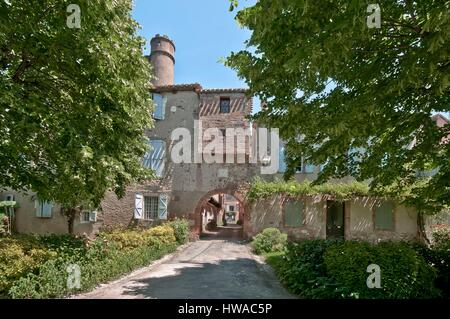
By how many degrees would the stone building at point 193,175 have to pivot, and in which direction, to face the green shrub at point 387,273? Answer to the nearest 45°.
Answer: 0° — it already faces it

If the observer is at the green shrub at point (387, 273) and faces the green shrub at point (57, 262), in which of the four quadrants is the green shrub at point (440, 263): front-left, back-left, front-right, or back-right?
back-right

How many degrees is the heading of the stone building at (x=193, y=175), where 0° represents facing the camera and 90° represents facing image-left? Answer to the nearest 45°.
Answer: approximately 0°
